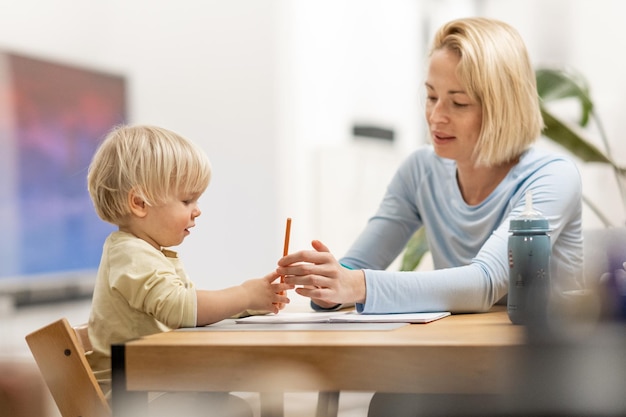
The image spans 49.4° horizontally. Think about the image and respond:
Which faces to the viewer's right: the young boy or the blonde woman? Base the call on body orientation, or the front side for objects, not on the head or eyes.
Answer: the young boy

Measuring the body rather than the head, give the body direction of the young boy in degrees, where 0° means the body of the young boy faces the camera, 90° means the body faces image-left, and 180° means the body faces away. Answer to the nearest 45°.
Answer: approximately 270°

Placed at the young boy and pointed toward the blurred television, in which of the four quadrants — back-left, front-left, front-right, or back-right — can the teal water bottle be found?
back-right

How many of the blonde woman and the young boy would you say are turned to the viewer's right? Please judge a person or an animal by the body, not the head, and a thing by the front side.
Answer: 1

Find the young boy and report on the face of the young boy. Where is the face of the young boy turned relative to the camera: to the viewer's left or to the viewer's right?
to the viewer's right

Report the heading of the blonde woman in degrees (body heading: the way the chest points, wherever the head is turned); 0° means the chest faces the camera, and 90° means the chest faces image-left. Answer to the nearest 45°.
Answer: approximately 45°

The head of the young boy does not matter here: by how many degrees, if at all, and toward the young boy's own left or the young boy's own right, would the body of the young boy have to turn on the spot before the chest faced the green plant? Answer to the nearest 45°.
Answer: approximately 45° to the young boy's own left

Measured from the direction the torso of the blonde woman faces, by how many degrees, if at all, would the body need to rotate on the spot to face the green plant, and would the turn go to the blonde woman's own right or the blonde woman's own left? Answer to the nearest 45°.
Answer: approximately 135° to the blonde woman's own right
